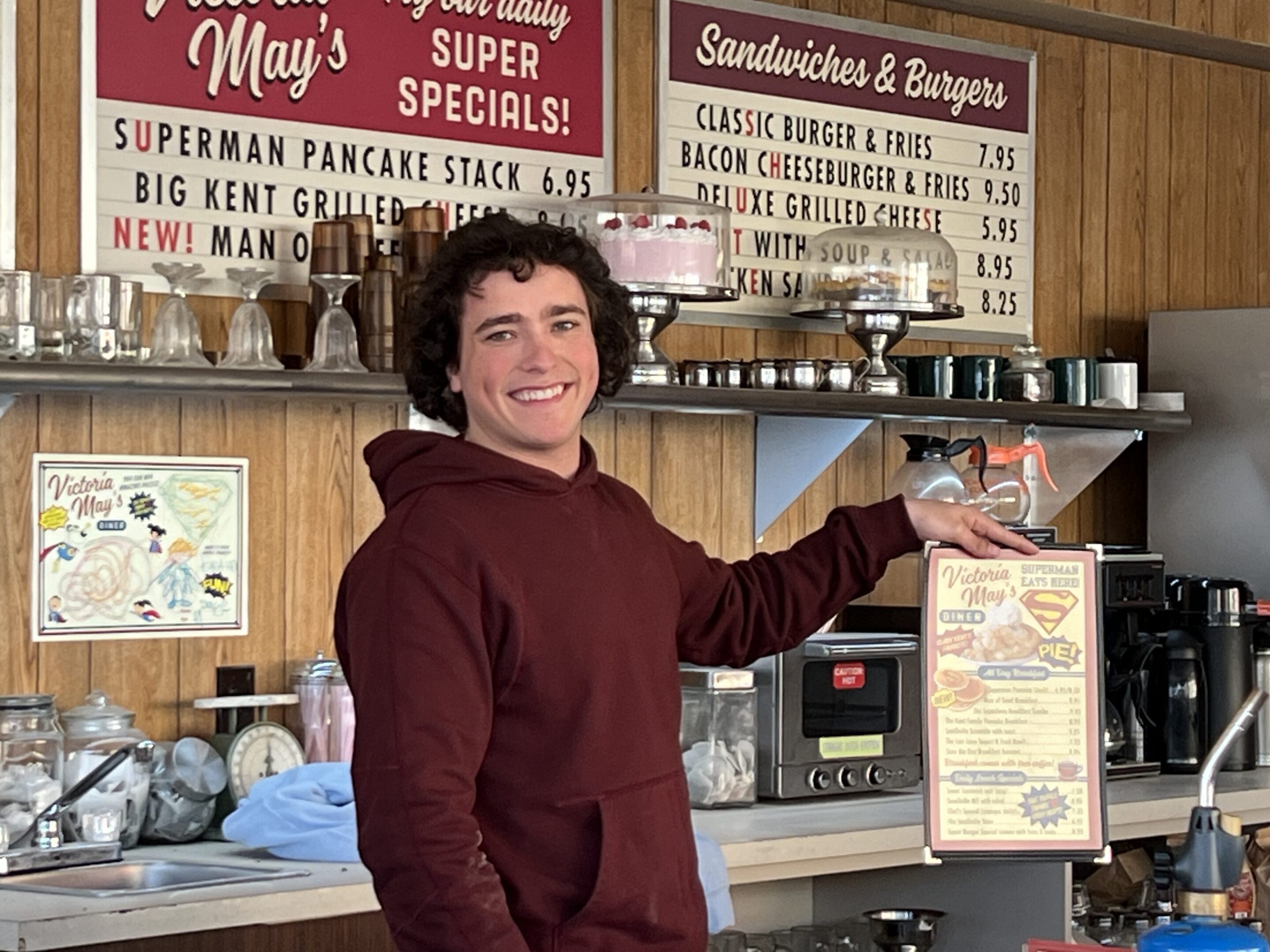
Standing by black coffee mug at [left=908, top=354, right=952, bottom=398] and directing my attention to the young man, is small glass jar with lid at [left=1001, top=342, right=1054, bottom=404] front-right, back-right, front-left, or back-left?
back-left

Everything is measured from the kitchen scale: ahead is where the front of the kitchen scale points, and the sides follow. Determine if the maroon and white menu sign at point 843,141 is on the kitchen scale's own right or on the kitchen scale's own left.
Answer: on the kitchen scale's own left

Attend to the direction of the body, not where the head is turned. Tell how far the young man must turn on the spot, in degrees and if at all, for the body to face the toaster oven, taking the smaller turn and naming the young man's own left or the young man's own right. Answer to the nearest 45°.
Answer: approximately 135° to the young man's own left

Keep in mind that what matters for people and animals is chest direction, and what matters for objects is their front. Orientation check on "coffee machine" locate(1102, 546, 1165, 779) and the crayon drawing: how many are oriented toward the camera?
2

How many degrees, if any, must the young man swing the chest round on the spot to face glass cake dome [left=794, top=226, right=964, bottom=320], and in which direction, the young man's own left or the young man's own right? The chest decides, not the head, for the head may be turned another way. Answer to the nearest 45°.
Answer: approximately 135° to the young man's own left

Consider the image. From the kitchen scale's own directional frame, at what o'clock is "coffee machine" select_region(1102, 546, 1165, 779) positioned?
The coffee machine is roughly at 10 o'clock from the kitchen scale.

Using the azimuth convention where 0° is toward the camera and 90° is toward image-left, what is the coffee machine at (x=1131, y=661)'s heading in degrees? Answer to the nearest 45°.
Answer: approximately 0°

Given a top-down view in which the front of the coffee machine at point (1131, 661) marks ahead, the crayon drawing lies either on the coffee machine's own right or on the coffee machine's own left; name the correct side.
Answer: on the coffee machine's own right

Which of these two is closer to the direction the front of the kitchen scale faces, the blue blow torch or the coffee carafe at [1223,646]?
the blue blow torch
